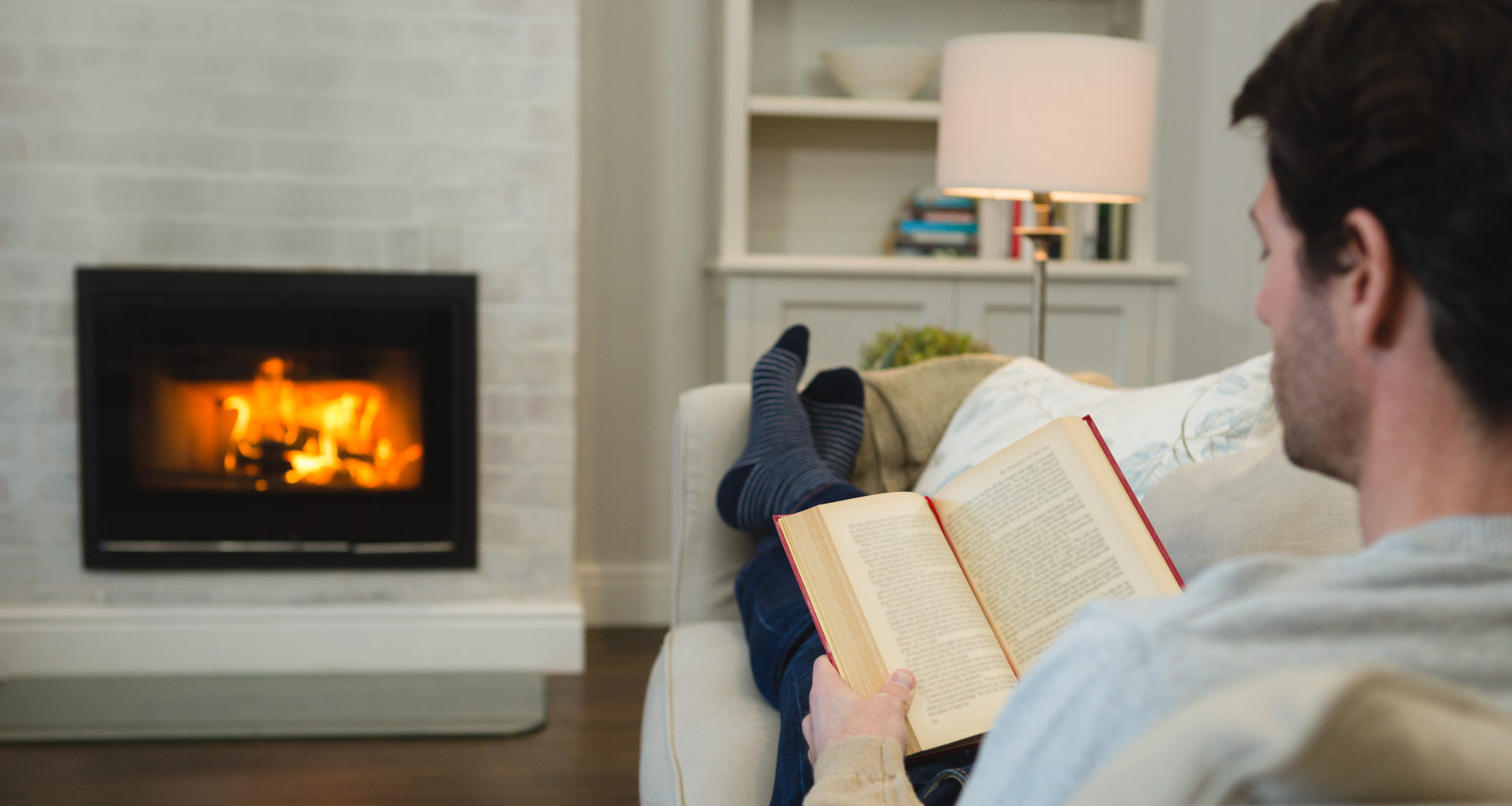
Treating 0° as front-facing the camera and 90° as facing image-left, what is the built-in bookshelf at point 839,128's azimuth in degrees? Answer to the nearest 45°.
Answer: approximately 0°

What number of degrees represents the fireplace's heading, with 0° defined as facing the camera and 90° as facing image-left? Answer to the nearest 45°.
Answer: approximately 0°

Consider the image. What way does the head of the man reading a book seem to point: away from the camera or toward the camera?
away from the camera

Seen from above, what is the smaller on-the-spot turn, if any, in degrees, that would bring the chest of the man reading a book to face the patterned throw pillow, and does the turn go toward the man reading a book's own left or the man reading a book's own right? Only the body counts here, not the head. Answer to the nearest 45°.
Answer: approximately 45° to the man reading a book's own right

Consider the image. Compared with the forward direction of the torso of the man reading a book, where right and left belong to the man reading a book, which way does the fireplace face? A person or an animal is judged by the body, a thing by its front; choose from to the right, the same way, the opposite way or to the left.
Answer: the opposite way

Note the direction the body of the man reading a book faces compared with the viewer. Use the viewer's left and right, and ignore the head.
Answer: facing away from the viewer and to the left of the viewer

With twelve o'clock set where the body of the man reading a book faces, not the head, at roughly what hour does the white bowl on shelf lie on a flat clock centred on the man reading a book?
The white bowl on shelf is roughly at 1 o'clock from the man reading a book.
